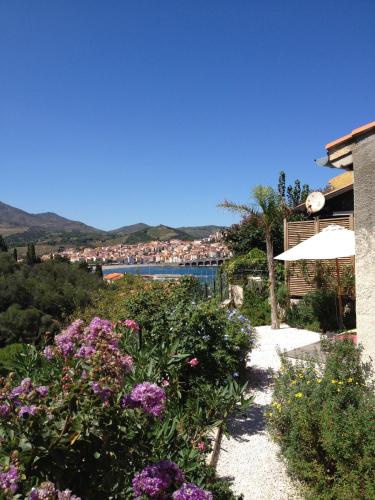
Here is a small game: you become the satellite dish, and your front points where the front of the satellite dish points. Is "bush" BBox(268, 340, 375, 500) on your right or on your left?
on your left

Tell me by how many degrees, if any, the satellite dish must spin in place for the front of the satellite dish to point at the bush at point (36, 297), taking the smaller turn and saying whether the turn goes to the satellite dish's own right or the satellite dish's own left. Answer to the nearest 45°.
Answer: approximately 45° to the satellite dish's own right

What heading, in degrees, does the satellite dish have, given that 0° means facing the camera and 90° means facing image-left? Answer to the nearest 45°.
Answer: approximately 45°

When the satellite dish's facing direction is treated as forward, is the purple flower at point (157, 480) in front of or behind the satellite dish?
in front

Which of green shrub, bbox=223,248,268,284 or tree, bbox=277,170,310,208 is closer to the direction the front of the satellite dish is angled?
the green shrub

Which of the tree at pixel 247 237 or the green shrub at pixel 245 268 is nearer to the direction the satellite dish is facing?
the green shrub

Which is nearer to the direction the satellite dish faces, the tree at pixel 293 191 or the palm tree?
the palm tree

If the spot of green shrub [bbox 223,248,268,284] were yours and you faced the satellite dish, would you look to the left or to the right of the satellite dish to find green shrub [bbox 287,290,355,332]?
right

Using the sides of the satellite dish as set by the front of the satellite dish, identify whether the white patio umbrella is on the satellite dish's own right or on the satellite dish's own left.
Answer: on the satellite dish's own left

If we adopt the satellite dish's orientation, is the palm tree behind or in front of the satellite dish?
in front

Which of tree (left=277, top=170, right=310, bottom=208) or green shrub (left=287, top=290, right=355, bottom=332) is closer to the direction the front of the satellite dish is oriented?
the green shrub
